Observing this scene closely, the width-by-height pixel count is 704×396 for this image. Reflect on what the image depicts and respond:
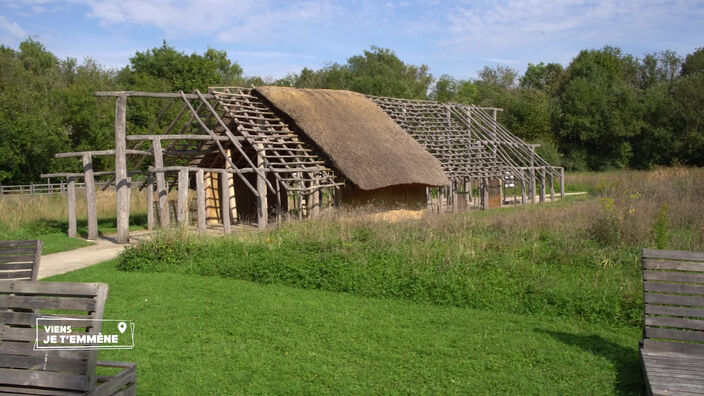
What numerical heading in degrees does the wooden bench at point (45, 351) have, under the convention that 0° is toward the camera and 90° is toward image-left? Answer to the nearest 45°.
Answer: approximately 225°

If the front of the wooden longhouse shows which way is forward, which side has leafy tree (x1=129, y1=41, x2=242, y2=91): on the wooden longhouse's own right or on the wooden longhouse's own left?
on the wooden longhouse's own right

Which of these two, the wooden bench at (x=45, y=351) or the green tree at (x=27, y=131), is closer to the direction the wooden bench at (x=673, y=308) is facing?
the wooden bench

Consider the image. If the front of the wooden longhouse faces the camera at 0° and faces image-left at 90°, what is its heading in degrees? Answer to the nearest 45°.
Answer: approximately 45°

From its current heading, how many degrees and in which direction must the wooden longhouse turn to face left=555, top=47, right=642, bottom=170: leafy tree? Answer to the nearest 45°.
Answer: approximately 180°
